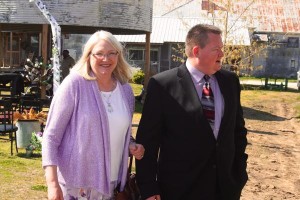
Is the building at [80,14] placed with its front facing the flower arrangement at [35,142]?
yes

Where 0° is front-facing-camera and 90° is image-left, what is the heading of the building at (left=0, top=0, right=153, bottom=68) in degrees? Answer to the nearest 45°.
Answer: approximately 0°

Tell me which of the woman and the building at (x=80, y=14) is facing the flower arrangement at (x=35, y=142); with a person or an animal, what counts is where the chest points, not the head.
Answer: the building

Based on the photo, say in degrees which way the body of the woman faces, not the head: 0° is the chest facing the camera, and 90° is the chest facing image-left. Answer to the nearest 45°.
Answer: approximately 315°

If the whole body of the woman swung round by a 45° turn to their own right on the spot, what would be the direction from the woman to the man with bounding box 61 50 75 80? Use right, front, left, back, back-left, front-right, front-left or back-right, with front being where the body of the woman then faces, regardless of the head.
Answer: back

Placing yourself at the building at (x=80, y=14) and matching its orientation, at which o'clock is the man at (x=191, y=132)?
The man is roughly at 12 o'clock from the building.

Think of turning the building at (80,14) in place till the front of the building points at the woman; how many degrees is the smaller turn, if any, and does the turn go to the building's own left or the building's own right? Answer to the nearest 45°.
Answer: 0° — it already faces them

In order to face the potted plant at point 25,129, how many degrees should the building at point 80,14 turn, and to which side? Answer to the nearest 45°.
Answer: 0° — it already faces it
